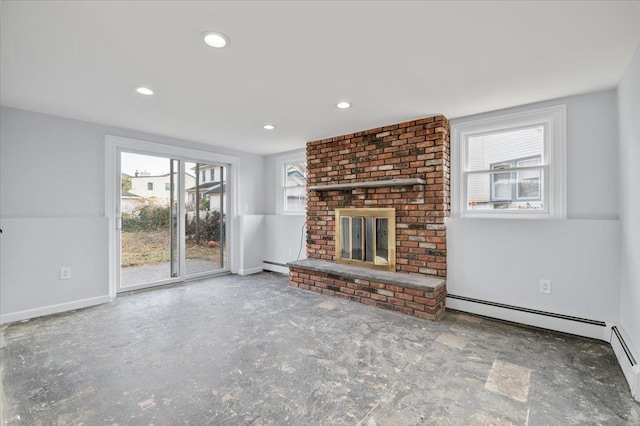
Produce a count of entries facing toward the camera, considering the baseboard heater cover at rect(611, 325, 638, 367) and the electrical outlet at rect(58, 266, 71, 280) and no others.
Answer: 1

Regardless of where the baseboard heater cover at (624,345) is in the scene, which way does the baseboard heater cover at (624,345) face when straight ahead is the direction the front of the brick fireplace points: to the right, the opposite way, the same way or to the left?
to the right

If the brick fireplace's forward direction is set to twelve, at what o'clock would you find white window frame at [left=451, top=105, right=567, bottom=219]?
The white window frame is roughly at 8 o'clock from the brick fireplace.

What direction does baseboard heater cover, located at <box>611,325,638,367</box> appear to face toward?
to the viewer's left

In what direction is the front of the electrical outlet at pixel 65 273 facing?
toward the camera

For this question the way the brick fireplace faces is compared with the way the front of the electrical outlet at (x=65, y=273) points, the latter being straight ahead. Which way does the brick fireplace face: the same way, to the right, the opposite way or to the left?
to the right

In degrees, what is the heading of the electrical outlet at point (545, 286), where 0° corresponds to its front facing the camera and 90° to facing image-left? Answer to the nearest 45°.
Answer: approximately 0°

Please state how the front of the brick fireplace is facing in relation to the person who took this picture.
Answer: facing the viewer and to the left of the viewer

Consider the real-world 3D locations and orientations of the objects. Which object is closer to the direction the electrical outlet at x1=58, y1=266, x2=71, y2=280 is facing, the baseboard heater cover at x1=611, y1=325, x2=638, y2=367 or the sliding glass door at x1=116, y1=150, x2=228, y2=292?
the baseboard heater cover

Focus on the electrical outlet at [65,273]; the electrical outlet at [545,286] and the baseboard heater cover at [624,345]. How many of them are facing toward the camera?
2
